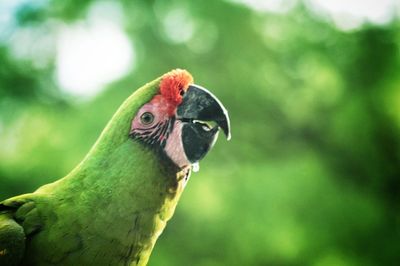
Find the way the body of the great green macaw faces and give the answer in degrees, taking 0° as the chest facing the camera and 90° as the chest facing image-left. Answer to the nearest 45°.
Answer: approximately 270°
